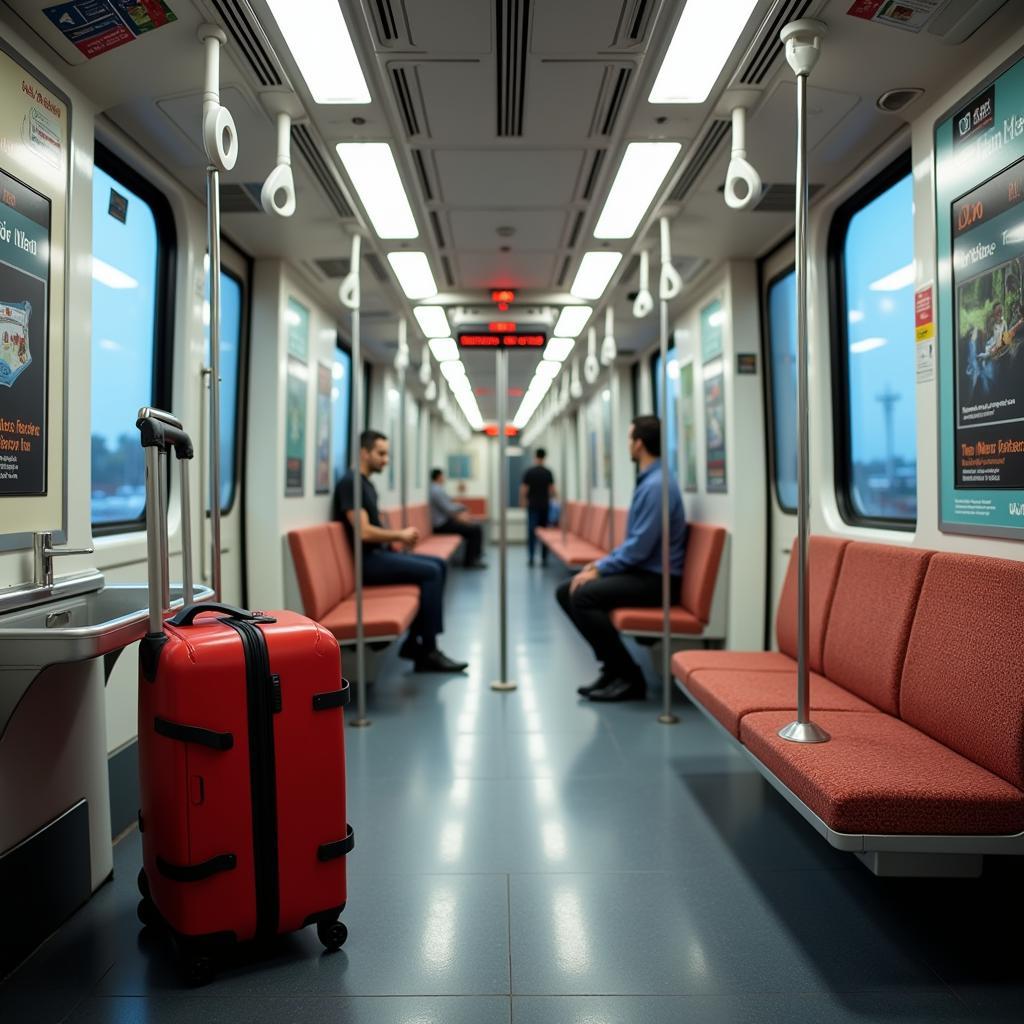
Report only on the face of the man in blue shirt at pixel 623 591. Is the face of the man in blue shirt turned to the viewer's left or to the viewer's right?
to the viewer's left

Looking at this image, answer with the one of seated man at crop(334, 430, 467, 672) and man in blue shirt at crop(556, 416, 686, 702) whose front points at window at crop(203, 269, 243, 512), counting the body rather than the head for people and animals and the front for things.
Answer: the man in blue shirt

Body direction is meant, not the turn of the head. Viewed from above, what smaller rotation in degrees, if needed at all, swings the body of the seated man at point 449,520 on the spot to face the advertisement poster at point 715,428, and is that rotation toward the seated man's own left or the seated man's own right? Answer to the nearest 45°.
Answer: approximately 90° to the seated man's own right

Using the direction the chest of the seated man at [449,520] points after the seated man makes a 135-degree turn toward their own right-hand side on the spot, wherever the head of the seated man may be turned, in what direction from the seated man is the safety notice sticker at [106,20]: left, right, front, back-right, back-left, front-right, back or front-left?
front-left

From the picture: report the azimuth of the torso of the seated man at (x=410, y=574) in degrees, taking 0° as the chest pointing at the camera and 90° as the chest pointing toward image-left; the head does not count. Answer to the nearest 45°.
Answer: approximately 270°

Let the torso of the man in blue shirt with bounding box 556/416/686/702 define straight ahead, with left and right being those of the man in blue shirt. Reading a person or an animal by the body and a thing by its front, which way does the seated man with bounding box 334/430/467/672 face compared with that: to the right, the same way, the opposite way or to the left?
the opposite way

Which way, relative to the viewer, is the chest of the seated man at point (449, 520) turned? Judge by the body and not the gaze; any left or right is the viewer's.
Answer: facing to the right of the viewer

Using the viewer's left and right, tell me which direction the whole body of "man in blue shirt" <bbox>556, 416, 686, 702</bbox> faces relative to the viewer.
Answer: facing to the left of the viewer

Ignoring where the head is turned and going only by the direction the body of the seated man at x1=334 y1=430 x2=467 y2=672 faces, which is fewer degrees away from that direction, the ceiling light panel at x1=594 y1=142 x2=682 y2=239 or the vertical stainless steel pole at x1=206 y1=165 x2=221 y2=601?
the ceiling light panel

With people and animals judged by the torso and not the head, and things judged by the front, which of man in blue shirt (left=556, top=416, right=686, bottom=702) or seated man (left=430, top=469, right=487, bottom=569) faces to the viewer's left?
the man in blue shirt

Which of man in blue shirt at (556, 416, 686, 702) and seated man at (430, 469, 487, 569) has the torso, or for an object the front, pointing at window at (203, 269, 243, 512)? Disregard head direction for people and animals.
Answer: the man in blue shirt
